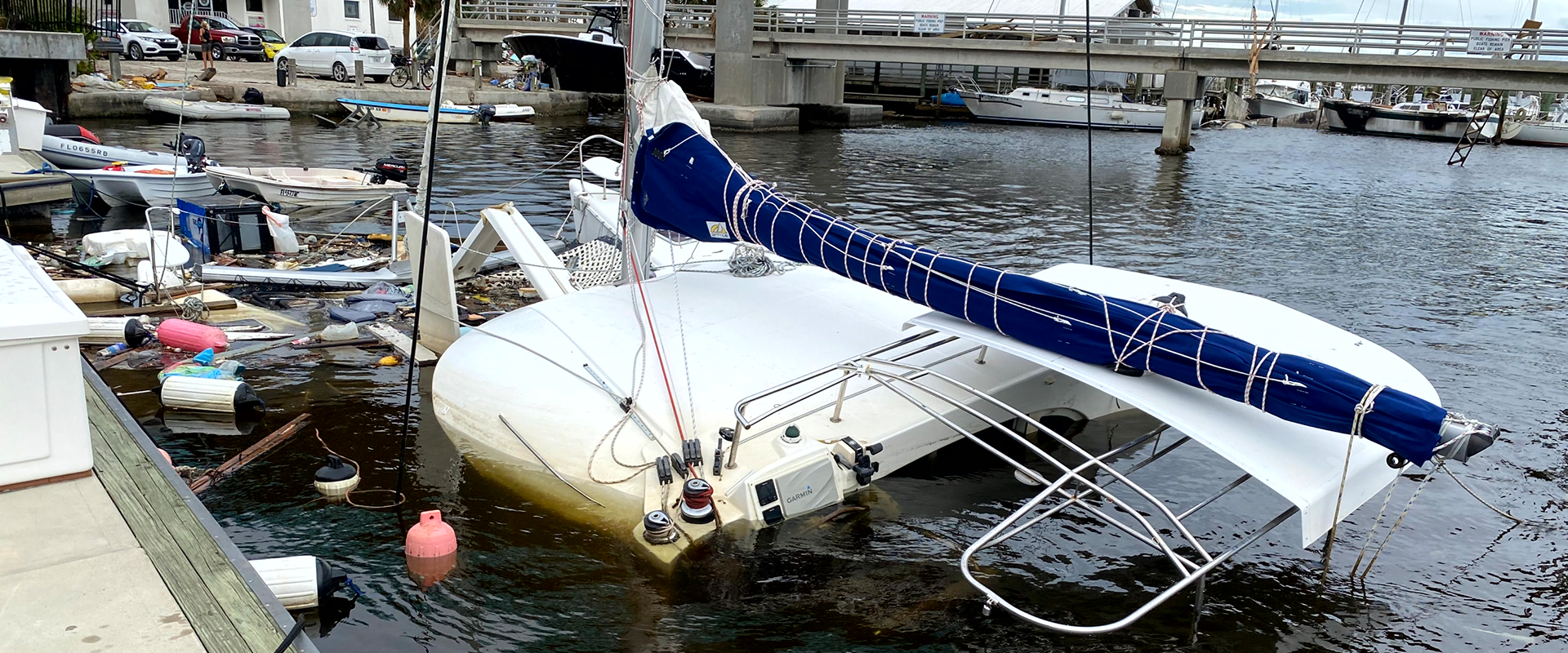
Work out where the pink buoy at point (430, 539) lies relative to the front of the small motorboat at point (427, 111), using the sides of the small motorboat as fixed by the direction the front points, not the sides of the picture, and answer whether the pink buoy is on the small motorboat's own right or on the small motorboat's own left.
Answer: on the small motorboat's own left

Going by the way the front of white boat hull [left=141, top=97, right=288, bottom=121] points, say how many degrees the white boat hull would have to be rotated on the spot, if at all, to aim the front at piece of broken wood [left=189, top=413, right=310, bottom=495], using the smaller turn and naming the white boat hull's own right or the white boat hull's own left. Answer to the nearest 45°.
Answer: approximately 90° to the white boat hull's own left

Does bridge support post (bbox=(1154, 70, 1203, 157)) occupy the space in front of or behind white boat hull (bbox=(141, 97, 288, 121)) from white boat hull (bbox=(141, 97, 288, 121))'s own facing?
behind

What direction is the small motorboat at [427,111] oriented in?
to the viewer's left

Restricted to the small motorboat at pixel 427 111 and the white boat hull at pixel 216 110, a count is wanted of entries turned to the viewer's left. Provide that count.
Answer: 2

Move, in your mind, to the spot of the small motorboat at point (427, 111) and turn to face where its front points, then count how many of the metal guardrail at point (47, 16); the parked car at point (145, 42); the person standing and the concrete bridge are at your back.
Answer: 1

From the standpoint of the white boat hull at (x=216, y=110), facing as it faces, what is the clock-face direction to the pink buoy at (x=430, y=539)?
The pink buoy is roughly at 9 o'clock from the white boat hull.

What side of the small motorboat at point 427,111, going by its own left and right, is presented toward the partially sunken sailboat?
left

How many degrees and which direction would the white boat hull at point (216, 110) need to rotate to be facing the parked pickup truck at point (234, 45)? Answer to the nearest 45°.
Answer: approximately 90° to its right

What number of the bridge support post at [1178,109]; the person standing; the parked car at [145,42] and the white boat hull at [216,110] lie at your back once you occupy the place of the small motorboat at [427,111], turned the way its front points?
1

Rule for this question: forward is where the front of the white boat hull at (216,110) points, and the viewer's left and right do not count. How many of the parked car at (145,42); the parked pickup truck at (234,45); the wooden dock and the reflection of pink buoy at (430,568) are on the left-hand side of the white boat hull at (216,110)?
2

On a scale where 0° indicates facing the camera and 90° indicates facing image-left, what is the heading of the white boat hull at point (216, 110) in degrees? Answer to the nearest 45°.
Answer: approximately 90°

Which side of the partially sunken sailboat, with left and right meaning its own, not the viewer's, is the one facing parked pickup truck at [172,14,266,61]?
front
